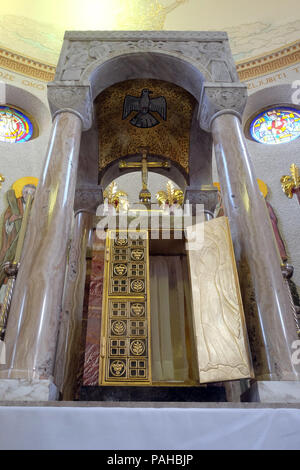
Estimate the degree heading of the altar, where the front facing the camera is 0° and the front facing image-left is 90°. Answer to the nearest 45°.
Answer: approximately 0°
